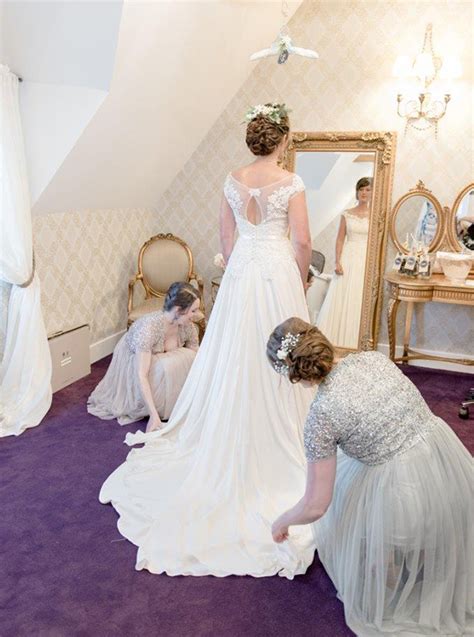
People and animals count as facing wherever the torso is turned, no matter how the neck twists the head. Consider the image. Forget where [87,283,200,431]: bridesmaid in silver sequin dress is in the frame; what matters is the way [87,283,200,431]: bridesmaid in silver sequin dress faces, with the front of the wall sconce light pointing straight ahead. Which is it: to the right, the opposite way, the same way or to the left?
to the left

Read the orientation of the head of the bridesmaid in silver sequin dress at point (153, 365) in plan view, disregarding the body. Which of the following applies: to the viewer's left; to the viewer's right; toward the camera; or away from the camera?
to the viewer's right

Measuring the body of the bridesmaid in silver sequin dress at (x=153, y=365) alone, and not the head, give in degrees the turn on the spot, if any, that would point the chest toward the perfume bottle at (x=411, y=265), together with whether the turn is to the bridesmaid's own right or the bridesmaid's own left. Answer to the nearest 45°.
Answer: approximately 45° to the bridesmaid's own left

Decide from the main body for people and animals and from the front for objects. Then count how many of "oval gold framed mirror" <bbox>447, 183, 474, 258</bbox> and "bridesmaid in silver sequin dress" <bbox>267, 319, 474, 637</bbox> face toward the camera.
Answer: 1

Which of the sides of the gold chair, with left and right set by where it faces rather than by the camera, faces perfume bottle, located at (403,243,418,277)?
left

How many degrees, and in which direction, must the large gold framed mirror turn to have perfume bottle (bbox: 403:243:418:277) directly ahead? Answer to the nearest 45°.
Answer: approximately 45° to its left

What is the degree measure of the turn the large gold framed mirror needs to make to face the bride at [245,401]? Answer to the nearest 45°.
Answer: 0° — it already faces them

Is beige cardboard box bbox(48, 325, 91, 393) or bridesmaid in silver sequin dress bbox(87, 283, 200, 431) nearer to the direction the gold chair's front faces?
the bridesmaid in silver sequin dress
